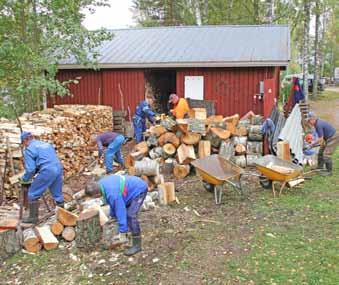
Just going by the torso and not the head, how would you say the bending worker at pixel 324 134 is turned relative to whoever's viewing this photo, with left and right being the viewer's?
facing to the left of the viewer

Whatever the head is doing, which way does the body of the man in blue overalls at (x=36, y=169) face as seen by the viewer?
to the viewer's left

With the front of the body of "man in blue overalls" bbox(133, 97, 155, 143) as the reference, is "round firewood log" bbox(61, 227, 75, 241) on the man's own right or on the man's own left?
on the man's own right

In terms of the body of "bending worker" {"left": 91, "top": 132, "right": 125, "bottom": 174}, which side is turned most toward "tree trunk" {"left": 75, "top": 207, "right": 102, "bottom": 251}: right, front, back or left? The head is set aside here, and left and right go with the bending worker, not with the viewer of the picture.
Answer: left

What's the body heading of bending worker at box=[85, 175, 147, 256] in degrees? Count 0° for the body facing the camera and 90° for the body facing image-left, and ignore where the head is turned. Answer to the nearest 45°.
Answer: approximately 90°

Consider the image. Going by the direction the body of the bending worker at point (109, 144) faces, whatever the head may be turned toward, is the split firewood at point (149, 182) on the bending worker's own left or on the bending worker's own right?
on the bending worker's own left

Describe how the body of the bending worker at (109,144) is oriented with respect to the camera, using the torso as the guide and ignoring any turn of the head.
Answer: to the viewer's left

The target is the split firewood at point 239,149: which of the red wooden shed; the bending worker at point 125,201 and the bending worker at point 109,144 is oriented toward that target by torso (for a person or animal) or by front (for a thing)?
the red wooden shed

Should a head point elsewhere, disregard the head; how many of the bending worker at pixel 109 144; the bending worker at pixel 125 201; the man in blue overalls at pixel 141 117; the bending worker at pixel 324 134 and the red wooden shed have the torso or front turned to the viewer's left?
3

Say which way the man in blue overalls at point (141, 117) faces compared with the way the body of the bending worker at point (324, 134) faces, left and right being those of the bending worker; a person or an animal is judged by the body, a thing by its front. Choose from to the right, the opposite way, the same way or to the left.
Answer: the opposite way

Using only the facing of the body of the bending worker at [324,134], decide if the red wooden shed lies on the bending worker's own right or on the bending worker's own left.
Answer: on the bending worker's own right
